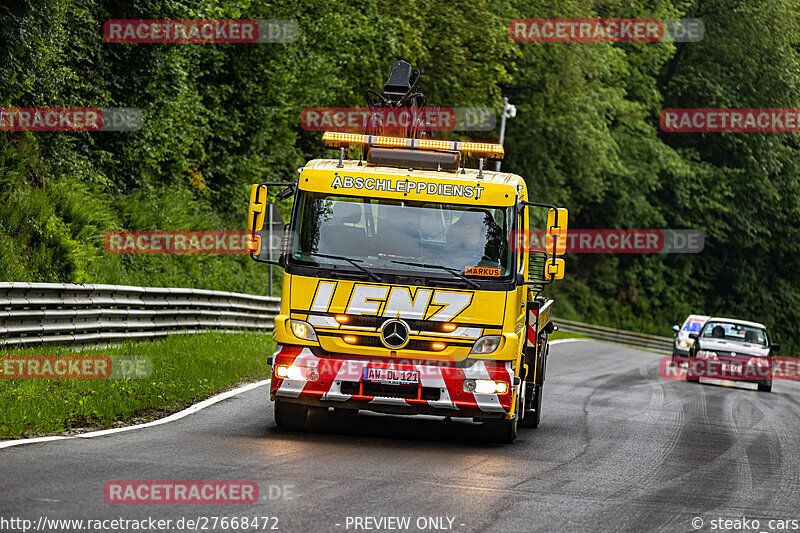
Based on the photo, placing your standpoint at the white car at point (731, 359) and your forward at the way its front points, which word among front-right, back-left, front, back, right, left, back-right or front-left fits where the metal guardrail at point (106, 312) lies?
front-right

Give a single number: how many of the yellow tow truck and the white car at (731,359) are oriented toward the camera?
2

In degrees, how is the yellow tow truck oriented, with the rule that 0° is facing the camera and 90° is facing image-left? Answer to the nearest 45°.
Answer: approximately 0°

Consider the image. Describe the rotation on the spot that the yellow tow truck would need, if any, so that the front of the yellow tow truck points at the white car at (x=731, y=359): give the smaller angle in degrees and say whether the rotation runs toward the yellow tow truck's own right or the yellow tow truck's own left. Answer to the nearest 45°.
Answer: approximately 135° to the yellow tow truck's own left

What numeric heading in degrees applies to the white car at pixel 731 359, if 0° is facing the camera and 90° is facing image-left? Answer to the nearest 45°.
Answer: approximately 0°
